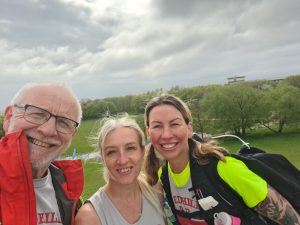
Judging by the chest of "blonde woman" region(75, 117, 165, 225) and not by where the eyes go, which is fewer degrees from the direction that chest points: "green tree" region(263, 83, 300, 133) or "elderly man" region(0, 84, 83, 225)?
the elderly man

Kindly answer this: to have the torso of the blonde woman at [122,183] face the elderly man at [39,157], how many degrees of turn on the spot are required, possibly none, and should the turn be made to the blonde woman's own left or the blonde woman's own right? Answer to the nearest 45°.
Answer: approximately 90° to the blonde woman's own right

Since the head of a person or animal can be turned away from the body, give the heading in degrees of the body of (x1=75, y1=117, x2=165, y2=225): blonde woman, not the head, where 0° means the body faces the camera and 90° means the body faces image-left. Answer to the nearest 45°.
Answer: approximately 0°

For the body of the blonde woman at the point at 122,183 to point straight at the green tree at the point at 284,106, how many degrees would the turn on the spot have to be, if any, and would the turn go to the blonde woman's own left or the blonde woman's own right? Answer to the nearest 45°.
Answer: approximately 135° to the blonde woman's own left
